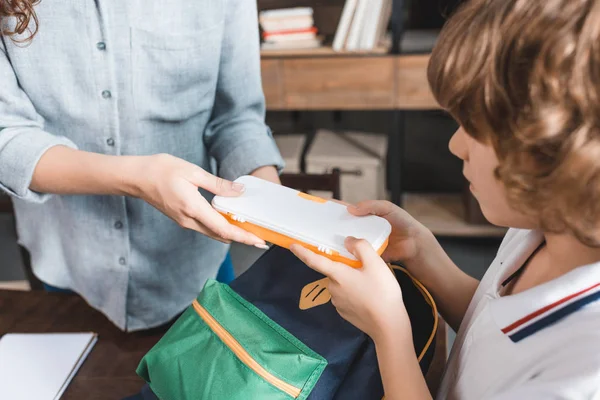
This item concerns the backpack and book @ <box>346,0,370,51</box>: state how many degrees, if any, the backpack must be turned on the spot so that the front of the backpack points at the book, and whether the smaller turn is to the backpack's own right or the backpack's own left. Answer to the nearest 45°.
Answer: approximately 135° to the backpack's own right

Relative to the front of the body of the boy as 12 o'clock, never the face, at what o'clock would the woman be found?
The woman is roughly at 1 o'clock from the boy.

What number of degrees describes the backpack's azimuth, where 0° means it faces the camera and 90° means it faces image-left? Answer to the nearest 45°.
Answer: approximately 45°

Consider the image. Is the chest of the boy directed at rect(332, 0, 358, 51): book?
no

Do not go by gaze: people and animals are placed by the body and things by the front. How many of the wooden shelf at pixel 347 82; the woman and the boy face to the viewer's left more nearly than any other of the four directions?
1

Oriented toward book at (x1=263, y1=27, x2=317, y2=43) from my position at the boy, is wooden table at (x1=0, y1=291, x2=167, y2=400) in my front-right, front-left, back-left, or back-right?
front-left

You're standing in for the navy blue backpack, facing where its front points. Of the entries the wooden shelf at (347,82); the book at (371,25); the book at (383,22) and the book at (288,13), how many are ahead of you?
0

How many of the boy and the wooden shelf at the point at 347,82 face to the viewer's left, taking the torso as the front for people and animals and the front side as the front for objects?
1

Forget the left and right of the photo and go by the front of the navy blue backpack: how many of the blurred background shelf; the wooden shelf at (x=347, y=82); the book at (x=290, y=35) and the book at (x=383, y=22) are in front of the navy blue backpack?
0

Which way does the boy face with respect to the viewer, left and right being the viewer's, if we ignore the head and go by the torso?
facing to the left of the viewer

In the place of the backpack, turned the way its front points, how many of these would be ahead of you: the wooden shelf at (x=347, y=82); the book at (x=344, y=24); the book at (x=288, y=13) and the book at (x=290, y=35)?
0

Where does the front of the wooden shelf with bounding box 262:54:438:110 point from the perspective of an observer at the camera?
facing the viewer

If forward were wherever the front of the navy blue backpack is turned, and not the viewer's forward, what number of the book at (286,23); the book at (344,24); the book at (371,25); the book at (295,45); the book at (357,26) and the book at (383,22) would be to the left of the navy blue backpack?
0
